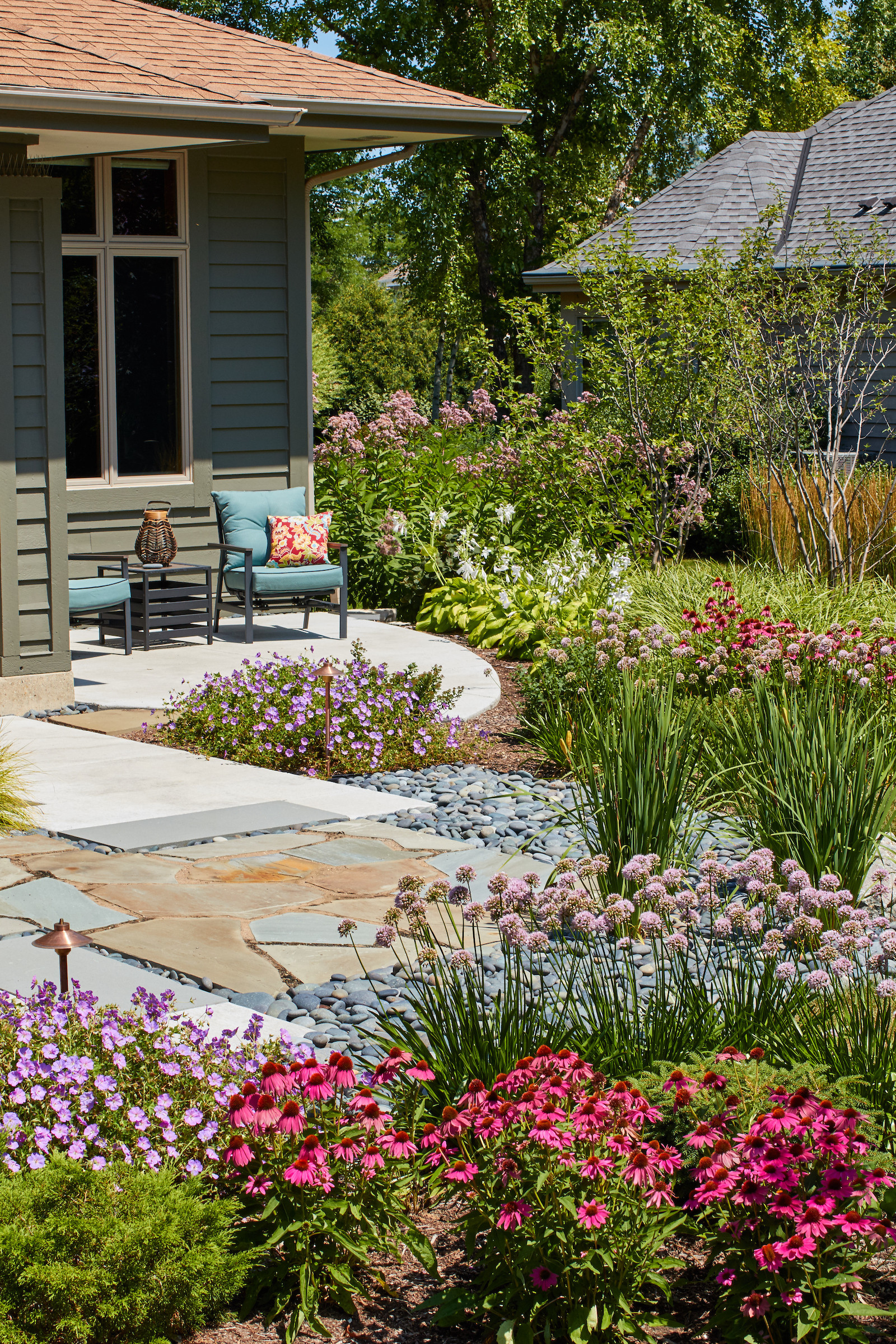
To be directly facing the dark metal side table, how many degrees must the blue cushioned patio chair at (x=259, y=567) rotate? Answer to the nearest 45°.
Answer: approximately 90° to its right

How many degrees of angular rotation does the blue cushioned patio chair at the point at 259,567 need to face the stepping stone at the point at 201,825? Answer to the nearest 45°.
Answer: approximately 45° to its right

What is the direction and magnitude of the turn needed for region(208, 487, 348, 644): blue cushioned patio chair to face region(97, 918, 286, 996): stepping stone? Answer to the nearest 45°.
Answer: approximately 45° to its right

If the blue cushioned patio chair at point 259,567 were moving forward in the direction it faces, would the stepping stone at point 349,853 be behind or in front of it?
in front

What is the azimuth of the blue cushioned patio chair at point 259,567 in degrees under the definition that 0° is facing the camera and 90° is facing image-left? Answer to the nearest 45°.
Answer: approximately 315°

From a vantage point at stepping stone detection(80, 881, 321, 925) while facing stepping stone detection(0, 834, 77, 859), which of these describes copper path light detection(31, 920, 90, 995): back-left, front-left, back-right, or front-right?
back-left

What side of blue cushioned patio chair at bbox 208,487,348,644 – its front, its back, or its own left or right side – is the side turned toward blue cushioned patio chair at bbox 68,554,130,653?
right

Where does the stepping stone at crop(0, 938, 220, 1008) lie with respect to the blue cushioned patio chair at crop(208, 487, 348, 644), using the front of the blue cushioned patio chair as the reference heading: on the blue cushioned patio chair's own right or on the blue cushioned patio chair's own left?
on the blue cushioned patio chair's own right

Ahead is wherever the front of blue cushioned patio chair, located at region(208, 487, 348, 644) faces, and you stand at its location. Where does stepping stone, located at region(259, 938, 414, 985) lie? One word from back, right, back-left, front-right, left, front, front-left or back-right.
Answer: front-right
